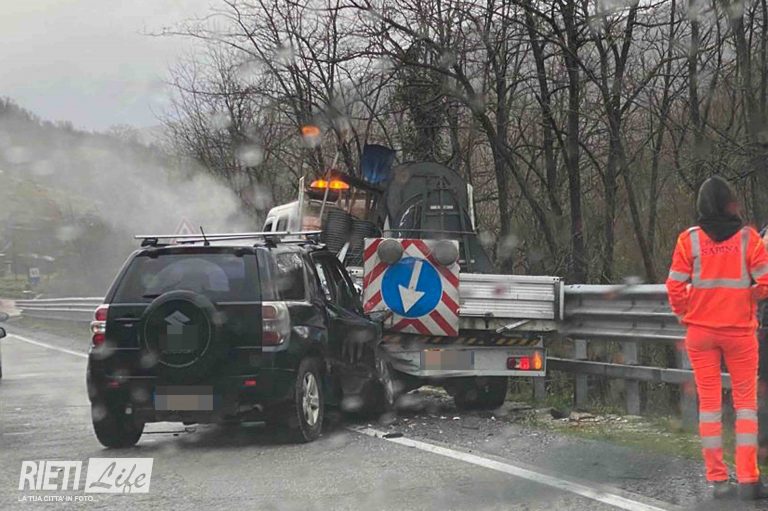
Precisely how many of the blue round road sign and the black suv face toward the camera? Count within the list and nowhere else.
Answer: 1

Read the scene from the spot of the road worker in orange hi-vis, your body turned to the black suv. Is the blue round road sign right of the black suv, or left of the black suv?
right

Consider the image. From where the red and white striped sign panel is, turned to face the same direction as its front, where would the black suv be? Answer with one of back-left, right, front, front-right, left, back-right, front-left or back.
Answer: front-right

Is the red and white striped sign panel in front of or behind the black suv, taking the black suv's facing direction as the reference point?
in front

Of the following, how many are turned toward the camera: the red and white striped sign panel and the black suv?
1

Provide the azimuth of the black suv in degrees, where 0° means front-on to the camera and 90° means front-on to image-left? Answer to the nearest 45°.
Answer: approximately 225°

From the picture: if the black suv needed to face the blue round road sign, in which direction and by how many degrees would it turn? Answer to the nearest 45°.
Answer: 0° — it already faces it

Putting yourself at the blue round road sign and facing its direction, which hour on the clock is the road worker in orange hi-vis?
The road worker in orange hi-vis is roughly at 11 o'clock from the blue round road sign.

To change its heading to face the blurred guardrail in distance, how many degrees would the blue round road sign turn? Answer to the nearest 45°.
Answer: approximately 135° to its right

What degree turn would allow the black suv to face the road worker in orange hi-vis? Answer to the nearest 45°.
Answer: approximately 90° to its right

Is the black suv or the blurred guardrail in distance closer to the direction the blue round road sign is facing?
the black suv

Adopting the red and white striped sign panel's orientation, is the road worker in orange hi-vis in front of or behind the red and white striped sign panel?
in front

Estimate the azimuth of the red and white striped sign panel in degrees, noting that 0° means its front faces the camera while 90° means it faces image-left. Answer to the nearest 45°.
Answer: approximately 0°
